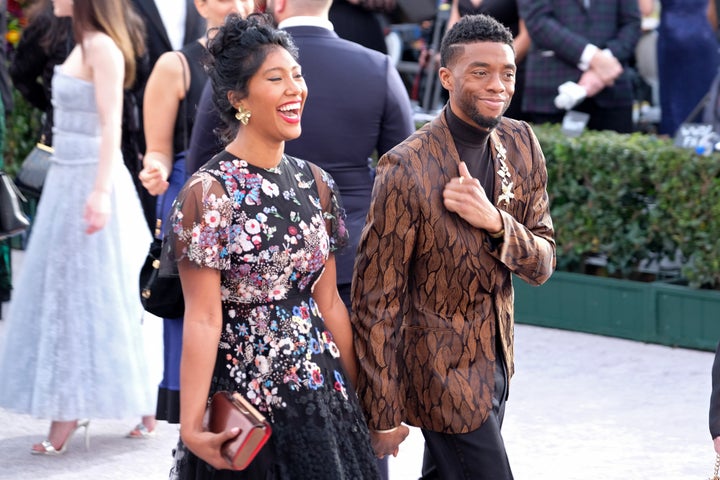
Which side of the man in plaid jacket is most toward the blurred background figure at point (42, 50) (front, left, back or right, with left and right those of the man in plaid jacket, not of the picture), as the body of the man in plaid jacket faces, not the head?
right

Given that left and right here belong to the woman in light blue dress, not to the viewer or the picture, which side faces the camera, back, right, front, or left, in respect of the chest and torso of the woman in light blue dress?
left

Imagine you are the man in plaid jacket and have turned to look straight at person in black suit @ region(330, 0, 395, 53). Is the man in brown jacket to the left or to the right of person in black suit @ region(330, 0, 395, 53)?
left

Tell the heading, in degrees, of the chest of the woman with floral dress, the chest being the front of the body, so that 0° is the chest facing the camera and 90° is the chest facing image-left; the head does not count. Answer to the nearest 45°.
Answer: approximately 315°

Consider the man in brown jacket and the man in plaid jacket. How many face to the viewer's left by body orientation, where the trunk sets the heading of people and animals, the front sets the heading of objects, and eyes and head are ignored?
0

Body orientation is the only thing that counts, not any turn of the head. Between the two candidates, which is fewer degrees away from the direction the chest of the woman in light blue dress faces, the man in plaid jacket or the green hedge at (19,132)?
the green hedge

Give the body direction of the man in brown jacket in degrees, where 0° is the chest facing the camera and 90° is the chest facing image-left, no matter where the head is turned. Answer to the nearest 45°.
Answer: approximately 315°

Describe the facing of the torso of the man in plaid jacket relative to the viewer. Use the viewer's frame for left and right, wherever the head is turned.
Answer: facing the viewer

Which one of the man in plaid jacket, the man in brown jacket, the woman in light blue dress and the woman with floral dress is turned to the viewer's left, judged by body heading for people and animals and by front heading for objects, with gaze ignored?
the woman in light blue dress
